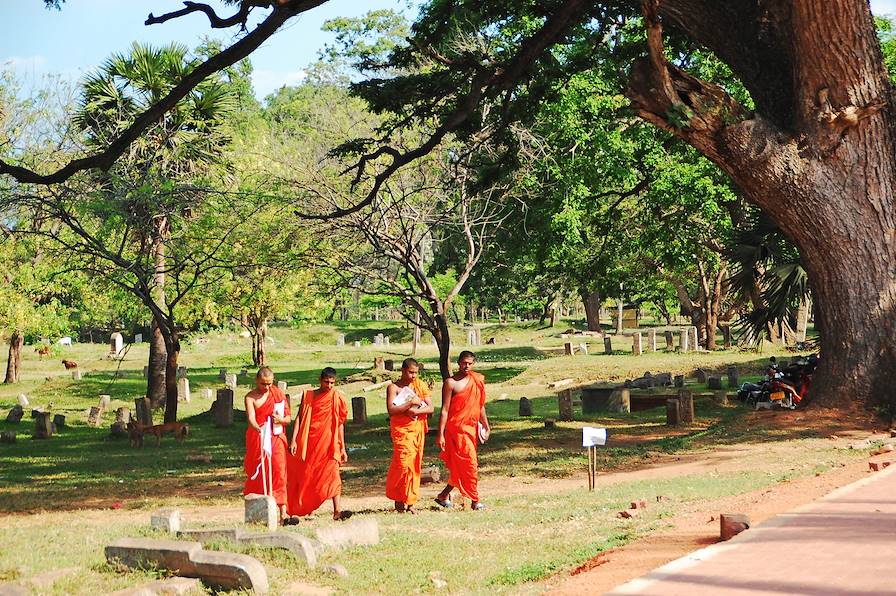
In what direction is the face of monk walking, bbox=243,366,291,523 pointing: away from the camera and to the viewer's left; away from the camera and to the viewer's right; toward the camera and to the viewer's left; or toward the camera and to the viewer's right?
toward the camera and to the viewer's right

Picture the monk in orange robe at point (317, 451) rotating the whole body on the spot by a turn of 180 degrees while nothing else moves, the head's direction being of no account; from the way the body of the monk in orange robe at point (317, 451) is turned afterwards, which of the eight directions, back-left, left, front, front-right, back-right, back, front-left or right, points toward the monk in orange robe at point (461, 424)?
back-right

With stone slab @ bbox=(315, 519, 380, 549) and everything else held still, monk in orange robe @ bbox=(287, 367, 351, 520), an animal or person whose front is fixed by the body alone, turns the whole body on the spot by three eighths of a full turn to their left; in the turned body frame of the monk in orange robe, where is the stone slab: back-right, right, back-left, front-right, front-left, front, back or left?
back

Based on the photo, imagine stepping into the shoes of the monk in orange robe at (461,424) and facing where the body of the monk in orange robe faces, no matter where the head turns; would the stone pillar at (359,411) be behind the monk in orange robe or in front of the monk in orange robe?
behind

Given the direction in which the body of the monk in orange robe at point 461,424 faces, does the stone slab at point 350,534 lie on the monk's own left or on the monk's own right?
on the monk's own right

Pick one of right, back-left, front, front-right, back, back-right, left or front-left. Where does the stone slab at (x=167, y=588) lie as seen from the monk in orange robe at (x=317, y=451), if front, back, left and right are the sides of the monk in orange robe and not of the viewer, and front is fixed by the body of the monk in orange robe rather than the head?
front-right

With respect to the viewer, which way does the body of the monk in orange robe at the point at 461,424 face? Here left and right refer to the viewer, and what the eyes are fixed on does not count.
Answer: facing the viewer and to the right of the viewer

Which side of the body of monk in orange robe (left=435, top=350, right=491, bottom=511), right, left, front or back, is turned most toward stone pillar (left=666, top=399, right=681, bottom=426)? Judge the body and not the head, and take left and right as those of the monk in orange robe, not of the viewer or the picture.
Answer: left

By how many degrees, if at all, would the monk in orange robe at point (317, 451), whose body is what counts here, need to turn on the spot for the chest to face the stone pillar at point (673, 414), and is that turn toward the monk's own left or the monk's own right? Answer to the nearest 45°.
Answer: approximately 90° to the monk's own left

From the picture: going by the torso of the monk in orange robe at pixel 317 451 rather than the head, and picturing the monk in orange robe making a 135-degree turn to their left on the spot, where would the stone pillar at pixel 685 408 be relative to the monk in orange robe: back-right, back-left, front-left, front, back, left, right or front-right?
front-right

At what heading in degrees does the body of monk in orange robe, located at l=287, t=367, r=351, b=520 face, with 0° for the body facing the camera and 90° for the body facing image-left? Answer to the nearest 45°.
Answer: approximately 315°

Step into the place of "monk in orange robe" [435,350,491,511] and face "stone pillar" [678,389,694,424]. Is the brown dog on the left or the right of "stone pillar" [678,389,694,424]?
left

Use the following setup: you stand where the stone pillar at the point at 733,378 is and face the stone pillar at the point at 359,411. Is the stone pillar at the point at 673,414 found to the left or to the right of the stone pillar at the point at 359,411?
left

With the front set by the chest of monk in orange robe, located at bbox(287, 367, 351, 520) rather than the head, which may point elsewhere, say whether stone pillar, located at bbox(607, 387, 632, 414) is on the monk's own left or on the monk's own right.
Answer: on the monk's own left
